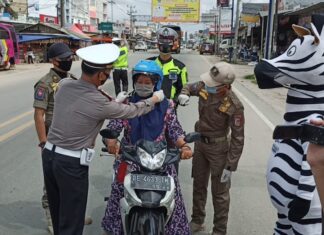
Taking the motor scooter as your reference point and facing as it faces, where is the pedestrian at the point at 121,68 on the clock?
The pedestrian is roughly at 6 o'clock from the motor scooter.

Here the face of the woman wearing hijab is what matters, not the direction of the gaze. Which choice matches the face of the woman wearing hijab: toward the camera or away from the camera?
toward the camera

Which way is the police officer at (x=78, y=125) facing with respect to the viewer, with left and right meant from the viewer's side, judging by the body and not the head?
facing away from the viewer and to the right of the viewer

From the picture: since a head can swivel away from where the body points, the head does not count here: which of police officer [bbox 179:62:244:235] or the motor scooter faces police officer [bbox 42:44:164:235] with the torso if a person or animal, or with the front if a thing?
police officer [bbox 179:62:244:235]

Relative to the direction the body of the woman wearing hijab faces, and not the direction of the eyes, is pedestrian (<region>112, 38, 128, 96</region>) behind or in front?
behind

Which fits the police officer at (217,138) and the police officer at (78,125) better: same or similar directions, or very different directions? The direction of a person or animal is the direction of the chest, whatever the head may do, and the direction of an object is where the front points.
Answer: very different directions

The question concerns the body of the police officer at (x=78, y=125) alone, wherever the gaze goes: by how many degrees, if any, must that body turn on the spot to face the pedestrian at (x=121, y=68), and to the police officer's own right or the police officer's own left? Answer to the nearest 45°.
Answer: approximately 45° to the police officer's own left

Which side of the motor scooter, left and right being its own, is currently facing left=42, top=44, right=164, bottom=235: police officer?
right

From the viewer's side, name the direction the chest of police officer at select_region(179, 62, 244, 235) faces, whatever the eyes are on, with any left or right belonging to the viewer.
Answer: facing the viewer and to the left of the viewer

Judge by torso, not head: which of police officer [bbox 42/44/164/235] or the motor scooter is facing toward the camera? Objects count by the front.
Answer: the motor scooter

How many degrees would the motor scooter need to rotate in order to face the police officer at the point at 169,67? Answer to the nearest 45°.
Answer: approximately 180°

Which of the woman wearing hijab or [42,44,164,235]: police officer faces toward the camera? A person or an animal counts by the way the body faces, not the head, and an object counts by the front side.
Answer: the woman wearing hijab

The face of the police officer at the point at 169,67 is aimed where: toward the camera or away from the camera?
toward the camera

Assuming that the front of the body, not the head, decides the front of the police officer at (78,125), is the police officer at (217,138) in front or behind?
in front

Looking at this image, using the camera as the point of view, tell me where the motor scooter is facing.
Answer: facing the viewer

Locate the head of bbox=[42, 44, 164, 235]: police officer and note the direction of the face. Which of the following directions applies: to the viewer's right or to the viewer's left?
to the viewer's right

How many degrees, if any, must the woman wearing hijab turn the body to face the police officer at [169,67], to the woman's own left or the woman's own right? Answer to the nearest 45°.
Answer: approximately 180°
